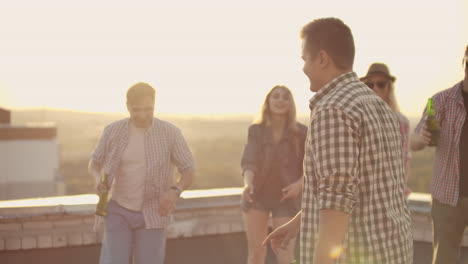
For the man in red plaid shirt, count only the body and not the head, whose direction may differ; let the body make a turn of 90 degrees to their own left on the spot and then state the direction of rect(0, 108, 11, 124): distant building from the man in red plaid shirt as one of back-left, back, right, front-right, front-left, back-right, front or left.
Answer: back-left

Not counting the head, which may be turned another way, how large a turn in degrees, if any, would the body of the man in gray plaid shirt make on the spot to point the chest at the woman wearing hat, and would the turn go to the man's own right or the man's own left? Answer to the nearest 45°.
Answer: approximately 45° to the man's own right

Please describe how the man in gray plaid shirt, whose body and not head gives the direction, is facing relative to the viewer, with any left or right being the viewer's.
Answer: facing away from the viewer and to the left of the viewer

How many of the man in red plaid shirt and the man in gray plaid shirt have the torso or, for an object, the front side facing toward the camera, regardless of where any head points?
1

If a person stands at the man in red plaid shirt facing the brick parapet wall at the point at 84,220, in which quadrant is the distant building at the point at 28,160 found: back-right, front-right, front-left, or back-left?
front-right

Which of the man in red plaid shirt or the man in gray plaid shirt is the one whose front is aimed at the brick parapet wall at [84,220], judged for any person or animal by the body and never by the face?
the man in gray plaid shirt

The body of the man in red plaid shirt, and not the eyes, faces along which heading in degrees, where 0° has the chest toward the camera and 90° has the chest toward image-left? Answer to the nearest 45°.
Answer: approximately 0°

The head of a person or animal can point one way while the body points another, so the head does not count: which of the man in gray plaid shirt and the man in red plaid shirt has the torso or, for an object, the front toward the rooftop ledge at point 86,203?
the man in gray plaid shirt

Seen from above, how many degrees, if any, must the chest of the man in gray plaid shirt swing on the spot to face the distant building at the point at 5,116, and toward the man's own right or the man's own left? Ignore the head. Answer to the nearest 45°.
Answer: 0° — they already face it

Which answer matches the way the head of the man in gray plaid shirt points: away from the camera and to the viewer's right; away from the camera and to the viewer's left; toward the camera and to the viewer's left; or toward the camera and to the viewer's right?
away from the camera and to the viewer's left

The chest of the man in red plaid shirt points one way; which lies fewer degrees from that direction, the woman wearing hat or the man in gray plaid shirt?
the man in gray plaid shirt

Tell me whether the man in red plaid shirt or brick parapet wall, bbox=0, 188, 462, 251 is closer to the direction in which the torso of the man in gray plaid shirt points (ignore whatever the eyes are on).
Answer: the brick parapet wall

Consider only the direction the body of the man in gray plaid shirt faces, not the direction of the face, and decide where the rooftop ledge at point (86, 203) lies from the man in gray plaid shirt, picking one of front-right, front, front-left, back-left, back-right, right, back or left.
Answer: front

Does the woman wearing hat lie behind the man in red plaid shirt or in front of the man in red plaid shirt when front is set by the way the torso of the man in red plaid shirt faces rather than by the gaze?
behind
